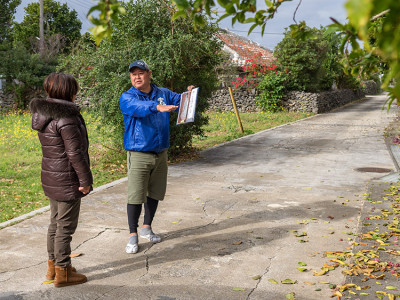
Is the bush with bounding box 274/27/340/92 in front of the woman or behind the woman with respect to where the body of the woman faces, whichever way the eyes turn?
in front

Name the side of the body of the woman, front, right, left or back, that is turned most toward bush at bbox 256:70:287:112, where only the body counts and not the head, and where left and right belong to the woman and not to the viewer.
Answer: front

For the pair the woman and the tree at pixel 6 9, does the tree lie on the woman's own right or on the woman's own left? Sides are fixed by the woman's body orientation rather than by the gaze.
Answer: on the woman's own left

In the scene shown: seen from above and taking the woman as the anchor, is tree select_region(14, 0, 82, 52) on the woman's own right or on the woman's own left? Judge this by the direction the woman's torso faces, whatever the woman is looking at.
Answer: on the woman's own left

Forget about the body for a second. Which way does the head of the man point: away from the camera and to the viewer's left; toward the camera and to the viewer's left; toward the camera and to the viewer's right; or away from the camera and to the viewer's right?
toward the camera and to the viewer's left

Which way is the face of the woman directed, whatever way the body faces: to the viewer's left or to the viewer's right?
to the viewer's right

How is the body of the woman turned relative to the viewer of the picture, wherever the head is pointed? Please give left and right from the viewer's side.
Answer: facing away from the viewer and to the right of the viewer

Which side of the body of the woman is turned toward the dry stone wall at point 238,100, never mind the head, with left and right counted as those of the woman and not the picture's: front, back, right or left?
front

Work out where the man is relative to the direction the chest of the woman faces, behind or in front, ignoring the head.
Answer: in front

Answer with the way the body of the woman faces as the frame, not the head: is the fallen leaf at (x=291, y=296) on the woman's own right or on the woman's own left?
on the woman's own right
